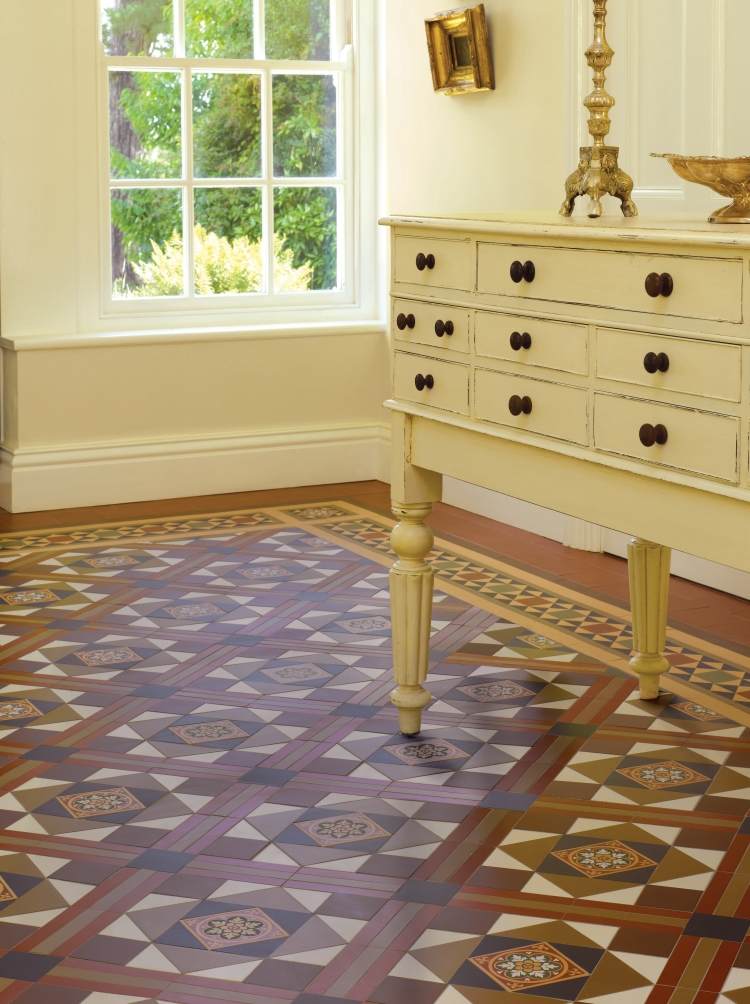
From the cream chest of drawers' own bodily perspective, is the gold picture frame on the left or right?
on its right

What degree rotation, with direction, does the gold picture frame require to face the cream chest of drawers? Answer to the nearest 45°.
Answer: approximately 45° to its left

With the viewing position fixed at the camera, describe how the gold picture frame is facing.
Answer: facing the viewer and to the left of the viewer

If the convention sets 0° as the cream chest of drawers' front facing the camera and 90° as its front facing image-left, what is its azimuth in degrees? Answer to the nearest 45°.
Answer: approximately 45°

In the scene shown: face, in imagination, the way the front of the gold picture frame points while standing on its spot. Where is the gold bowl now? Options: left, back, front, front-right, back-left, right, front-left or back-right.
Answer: front-left

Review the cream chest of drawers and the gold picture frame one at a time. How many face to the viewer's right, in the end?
0

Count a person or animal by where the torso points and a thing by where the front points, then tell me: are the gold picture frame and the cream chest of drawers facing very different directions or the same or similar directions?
same or similar directions
